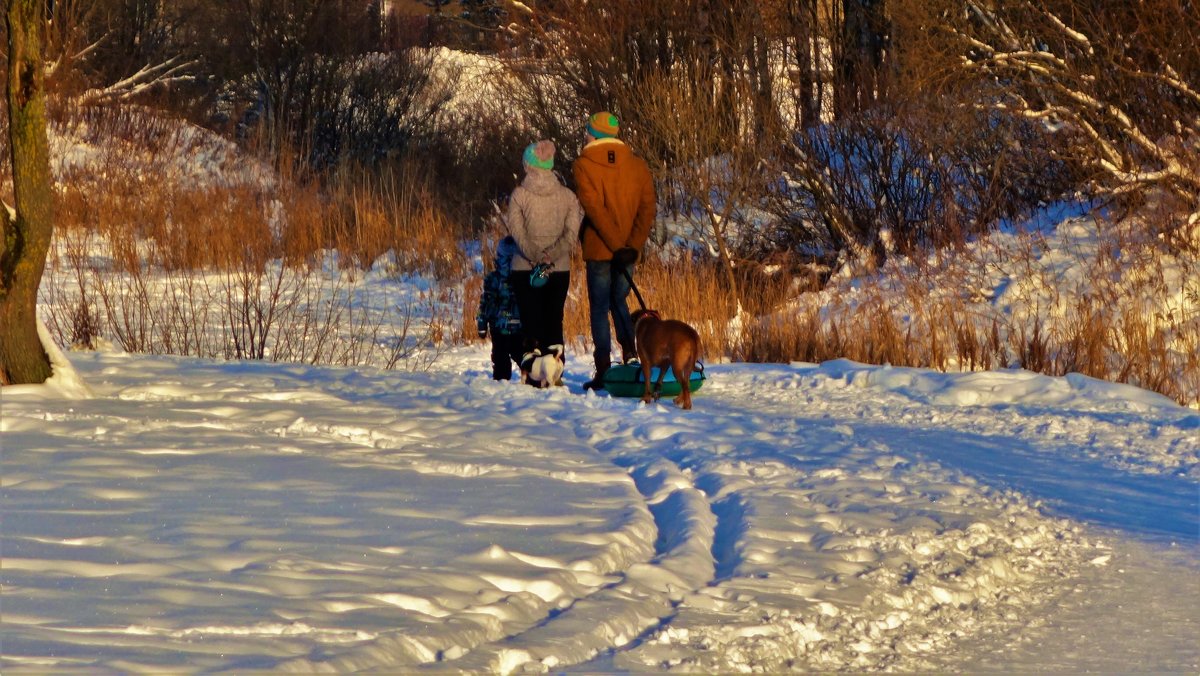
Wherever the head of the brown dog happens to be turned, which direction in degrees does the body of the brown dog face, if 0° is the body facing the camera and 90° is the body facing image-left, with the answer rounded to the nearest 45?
approximately 135°

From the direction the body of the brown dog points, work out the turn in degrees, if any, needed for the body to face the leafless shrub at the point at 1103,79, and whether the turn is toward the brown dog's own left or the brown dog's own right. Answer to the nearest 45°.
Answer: approximately 90° to the brown dog's own right

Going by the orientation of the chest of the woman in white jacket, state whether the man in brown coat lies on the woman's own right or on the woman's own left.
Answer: on the woman's own right

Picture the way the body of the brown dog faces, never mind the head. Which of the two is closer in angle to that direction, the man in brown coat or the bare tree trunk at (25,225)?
the man in brown coat

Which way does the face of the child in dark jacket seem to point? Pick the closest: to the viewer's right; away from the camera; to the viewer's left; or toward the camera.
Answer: away from the camera

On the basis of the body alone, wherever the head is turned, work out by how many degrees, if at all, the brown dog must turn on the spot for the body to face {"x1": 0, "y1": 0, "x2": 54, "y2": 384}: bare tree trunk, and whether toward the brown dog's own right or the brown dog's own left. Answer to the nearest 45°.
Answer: approximately 45° to the brown dog's own left

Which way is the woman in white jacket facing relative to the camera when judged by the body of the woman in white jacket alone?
away from the camera

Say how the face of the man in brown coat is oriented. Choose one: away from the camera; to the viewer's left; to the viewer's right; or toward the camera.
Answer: away from the camera

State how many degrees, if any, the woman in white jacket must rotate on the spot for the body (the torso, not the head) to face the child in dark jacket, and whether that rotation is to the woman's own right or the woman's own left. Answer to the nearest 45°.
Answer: approximately 45° to the woman's own left
